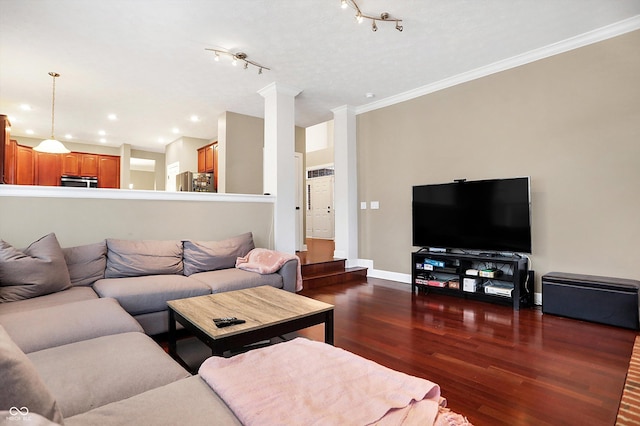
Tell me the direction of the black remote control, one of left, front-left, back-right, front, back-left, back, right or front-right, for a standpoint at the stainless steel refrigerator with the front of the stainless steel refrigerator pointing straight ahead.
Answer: front-left

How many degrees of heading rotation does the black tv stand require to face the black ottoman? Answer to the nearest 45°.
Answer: approximately 90° to its left

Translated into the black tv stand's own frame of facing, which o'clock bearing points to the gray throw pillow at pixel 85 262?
The gray throw pillow is roughly at 12 o'clock from the black tv stand.

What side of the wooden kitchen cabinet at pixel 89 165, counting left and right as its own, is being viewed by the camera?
front

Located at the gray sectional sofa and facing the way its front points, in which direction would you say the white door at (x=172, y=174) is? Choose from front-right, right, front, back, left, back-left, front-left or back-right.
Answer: back-left

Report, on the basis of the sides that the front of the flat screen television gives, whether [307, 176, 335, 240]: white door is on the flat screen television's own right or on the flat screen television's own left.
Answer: on the flat screen television's own right

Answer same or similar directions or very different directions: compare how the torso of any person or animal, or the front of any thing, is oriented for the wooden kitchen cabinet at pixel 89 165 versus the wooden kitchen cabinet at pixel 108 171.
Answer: same or similar directions

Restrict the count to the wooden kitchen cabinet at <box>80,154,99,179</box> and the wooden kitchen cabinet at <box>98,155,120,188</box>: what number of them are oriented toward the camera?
2

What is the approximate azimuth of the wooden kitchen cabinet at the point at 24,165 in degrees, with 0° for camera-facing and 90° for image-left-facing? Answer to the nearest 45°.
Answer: approximately 315°

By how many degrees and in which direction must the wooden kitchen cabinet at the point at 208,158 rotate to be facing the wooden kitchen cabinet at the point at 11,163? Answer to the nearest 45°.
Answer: approximately 45° to its right

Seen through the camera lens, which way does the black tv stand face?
facing the viewer and to the left of the viewer

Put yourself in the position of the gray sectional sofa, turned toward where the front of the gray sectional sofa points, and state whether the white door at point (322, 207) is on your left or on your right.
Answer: on your left

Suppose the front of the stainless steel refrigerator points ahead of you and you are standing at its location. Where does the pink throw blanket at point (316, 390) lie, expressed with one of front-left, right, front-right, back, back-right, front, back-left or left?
front-left

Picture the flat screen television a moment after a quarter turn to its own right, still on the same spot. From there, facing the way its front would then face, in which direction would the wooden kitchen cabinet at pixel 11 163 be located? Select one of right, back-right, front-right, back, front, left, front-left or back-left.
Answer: front-left

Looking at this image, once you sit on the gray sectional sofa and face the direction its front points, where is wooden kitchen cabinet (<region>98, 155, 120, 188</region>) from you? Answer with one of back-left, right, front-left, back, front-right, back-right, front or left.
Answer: back-left
